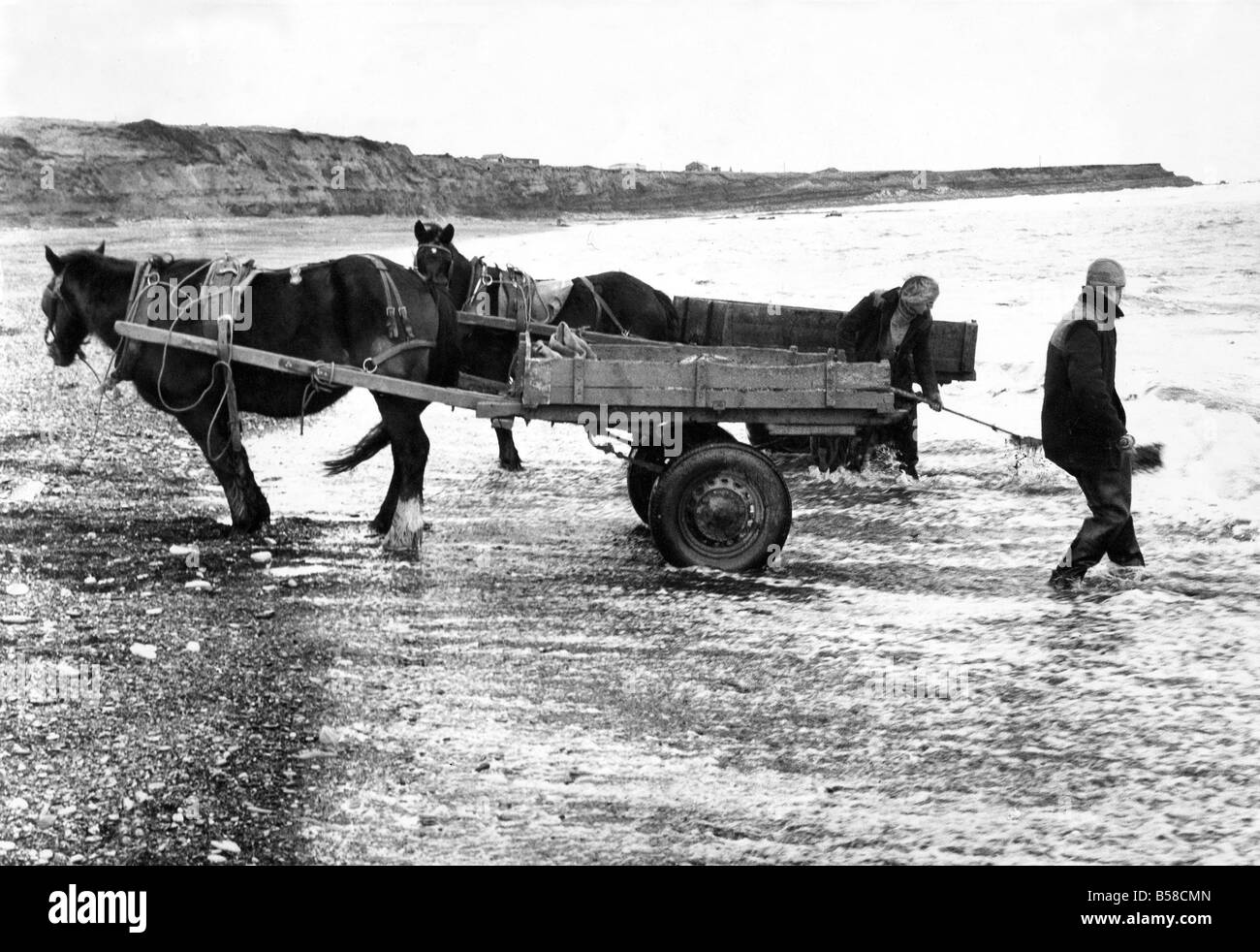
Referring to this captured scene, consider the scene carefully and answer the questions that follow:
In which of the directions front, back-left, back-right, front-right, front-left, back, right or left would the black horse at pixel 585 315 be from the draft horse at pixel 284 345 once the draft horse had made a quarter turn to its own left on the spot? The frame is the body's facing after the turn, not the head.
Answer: back-left

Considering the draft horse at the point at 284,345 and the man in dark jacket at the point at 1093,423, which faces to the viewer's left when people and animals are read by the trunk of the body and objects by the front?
the draft horse

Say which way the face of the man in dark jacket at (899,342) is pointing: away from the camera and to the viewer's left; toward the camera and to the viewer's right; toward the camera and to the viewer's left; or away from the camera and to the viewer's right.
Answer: toward the camera and to the viewer's right

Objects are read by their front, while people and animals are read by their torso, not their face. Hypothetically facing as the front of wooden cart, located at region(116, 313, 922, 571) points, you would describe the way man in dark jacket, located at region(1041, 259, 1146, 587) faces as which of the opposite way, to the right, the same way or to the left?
the opposite way

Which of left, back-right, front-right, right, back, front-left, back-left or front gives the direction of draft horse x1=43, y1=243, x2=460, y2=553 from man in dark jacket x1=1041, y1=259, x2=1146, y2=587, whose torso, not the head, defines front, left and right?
back

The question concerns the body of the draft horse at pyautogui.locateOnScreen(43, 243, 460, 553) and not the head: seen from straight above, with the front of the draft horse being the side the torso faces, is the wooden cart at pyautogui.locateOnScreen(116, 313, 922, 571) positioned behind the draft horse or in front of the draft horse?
behind

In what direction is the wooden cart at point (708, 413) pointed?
to the viewer's left

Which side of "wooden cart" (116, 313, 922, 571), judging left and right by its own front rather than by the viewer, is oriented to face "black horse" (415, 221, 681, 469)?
right

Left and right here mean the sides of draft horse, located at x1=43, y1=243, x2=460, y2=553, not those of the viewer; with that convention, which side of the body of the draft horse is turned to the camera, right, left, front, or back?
left

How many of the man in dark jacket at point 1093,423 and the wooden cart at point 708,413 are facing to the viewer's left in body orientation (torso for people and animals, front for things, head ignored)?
1

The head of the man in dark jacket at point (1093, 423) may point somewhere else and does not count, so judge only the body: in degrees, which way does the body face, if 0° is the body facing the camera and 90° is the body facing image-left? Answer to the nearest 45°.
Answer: approximately 270°
